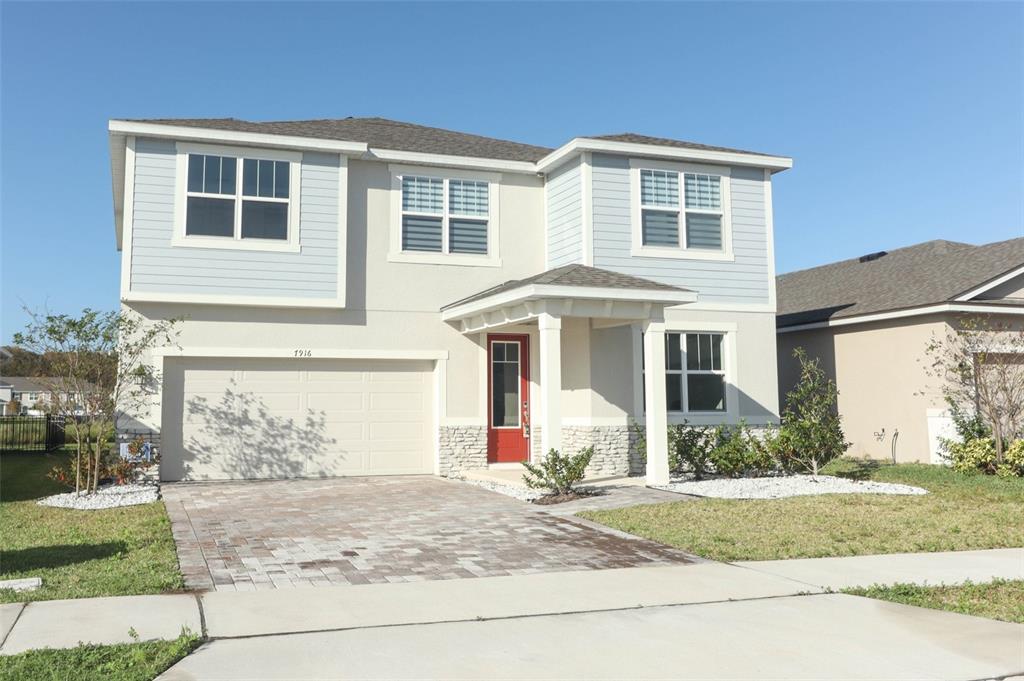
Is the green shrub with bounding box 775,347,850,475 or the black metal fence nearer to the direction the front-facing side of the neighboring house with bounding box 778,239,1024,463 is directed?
the green shrub

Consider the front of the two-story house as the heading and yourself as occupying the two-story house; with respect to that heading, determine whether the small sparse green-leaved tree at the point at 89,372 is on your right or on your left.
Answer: on your right

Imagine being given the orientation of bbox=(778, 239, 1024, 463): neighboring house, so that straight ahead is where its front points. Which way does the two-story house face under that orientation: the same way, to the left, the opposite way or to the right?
the same way

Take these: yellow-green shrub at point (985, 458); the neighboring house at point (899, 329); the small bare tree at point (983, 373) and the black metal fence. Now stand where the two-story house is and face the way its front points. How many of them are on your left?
3

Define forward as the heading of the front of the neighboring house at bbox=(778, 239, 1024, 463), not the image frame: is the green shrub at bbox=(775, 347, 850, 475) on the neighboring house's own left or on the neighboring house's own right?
on the neighboring house's own right

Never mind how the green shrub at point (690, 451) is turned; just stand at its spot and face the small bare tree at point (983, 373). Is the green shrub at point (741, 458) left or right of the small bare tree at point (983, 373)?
right

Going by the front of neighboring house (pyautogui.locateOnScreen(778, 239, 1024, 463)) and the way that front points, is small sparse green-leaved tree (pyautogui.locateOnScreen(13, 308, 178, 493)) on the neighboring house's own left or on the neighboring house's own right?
on the neighboring house's own right

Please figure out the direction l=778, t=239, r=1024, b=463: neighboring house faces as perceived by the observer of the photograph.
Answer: facing the viewer and to the right of the viewer

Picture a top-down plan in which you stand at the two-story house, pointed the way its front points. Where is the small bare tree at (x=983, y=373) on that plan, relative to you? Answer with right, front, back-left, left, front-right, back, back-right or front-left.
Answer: left

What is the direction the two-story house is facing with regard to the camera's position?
facing the viewer

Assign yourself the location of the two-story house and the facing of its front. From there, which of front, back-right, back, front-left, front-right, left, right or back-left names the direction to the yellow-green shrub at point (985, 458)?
left

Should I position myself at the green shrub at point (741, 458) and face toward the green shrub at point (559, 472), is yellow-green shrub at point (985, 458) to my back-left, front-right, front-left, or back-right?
back-left

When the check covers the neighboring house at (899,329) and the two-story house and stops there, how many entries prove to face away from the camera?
0

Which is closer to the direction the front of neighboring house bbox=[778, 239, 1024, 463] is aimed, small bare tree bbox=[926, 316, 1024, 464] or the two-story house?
the small bare tree
